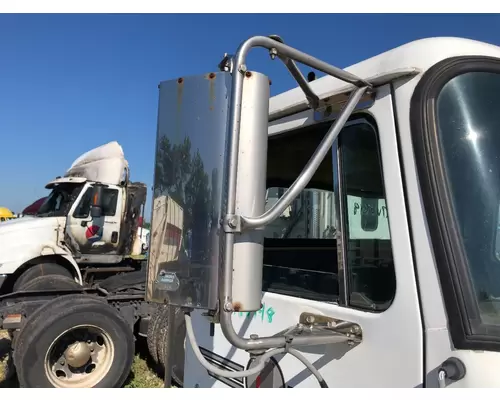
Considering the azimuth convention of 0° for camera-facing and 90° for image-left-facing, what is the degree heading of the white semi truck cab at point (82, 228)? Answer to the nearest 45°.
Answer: approximately 45°

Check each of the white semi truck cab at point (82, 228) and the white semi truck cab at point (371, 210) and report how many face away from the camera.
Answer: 0
